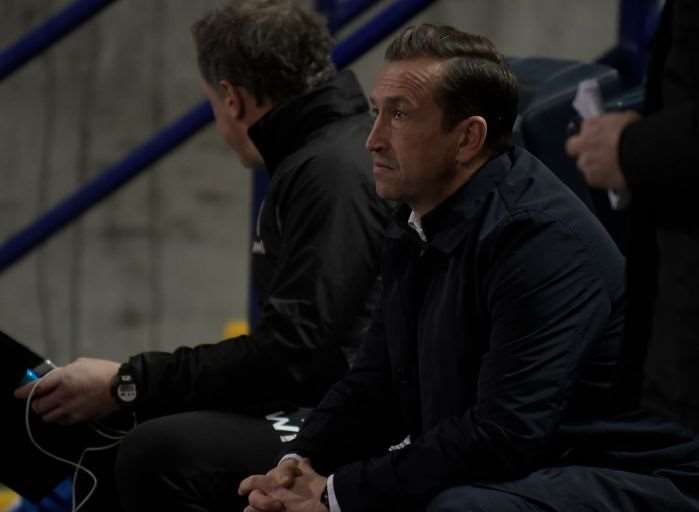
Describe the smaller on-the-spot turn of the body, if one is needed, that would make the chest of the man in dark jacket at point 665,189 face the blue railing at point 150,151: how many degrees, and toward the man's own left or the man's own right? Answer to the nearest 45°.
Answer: approximately 45° to the man's own right

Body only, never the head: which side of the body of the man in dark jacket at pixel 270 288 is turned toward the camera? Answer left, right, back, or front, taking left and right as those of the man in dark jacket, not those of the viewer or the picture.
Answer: left

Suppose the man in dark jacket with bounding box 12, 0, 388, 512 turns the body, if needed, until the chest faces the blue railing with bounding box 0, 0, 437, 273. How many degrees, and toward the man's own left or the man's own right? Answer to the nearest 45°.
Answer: approximately 90° to the man's own right

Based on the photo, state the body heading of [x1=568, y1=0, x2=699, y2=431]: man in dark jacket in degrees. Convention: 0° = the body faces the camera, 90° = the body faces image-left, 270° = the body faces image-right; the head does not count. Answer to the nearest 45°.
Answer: approximately 90°

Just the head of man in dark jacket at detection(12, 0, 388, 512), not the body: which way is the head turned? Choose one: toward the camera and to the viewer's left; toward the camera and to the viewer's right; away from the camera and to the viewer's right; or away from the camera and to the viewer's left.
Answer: away from the camera and to the viewer's left

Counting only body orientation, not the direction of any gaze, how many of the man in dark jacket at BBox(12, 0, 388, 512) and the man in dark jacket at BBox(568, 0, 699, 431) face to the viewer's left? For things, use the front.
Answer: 2

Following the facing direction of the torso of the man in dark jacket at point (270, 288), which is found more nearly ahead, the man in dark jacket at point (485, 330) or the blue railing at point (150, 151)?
the blue railing

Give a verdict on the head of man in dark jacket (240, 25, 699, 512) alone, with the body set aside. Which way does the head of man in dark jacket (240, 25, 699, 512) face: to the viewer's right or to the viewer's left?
to the viewer's left

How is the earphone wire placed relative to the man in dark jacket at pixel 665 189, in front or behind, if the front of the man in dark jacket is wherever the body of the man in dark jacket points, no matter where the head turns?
in front
